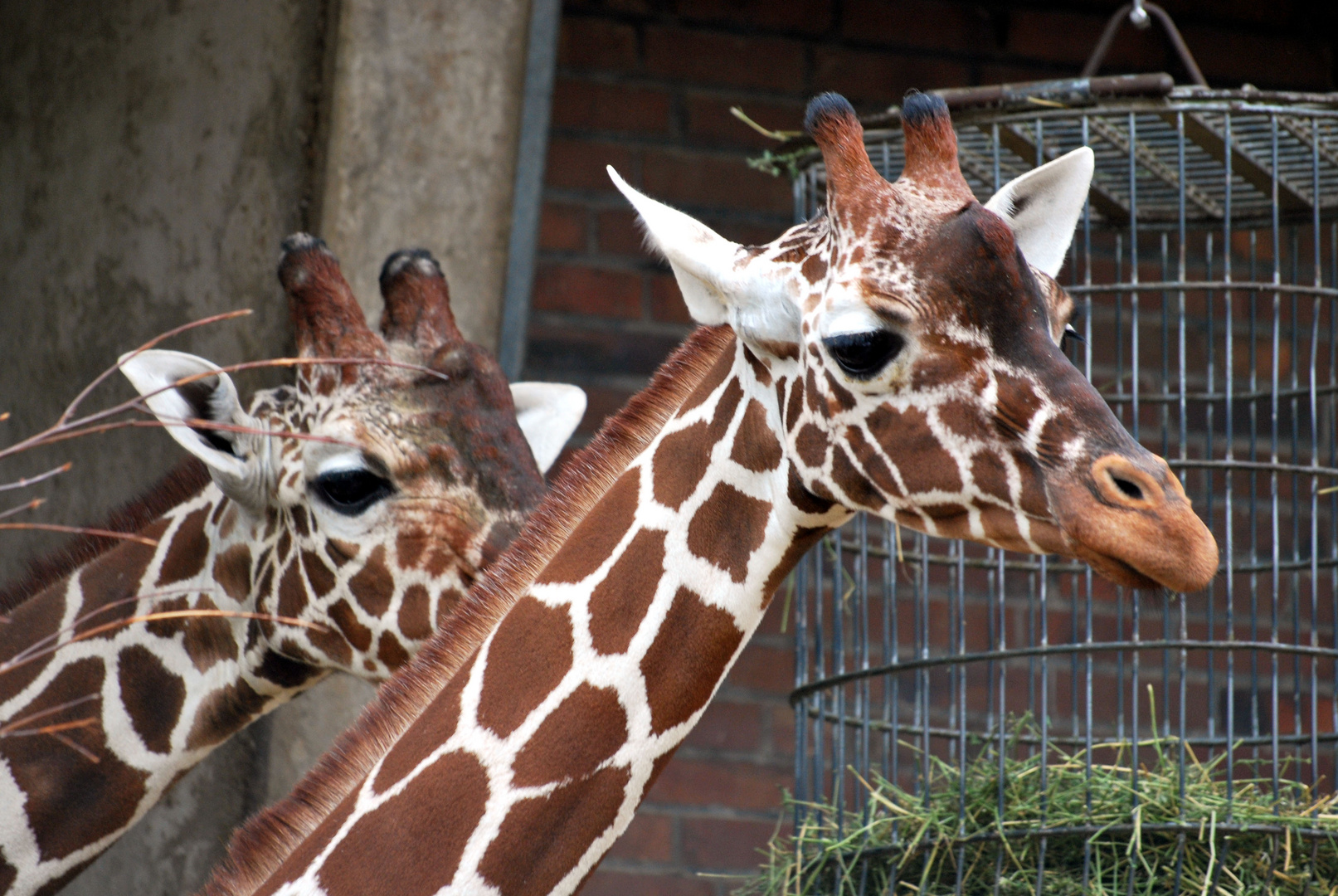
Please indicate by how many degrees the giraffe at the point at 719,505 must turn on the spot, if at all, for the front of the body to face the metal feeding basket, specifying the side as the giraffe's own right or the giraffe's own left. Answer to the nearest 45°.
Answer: approximately 45° to the giraffe's own left

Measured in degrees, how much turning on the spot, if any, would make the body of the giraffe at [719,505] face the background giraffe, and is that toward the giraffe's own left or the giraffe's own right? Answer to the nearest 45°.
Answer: approximately 135° to the giraffe's own left

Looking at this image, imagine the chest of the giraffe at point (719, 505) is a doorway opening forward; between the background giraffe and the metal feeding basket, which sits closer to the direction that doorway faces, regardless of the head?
the metal feeding basket

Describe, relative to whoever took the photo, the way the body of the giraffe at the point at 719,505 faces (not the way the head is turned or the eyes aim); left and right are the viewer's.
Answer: facing to the right of the viewer
